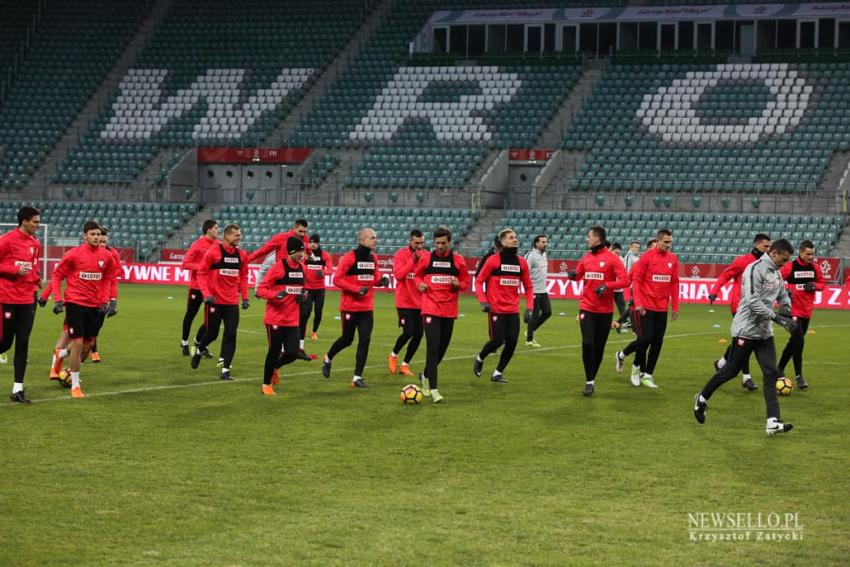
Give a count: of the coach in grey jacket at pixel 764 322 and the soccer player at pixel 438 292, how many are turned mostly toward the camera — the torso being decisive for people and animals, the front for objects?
1

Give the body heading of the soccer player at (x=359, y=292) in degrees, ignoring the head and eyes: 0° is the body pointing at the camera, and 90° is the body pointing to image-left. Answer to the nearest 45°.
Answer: approximately 315°

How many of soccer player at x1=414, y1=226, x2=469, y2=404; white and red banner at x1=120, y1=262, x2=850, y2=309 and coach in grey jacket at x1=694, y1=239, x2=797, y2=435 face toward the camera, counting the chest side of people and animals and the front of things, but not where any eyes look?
2

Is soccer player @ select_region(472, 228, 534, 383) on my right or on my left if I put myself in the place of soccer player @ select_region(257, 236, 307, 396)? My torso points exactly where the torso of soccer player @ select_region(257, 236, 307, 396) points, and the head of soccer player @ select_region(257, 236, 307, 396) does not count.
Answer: on my left
